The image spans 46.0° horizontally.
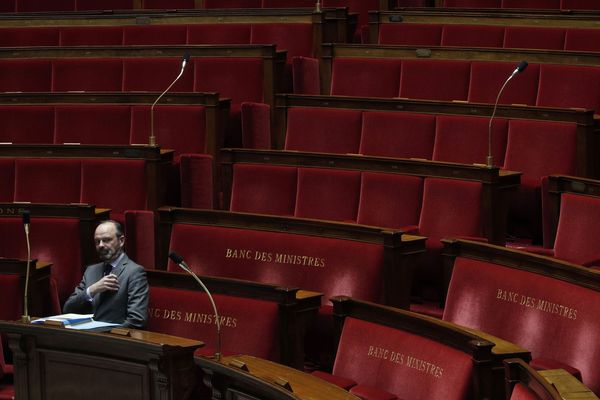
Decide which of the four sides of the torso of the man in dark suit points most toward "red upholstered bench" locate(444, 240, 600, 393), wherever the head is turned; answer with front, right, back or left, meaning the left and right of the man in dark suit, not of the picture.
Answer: left
